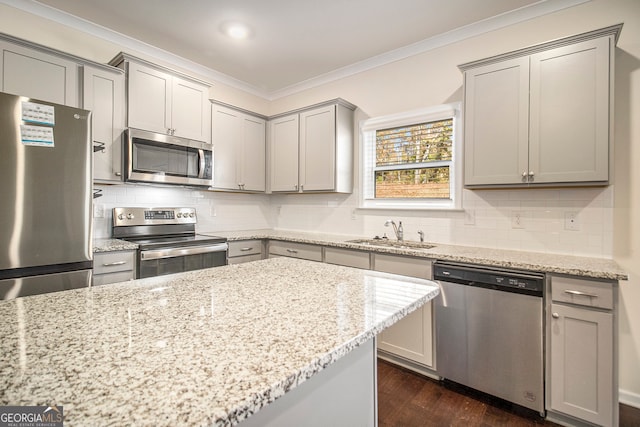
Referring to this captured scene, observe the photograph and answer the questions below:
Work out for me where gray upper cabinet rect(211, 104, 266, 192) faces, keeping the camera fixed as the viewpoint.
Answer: facing the viewer and to the right of the viewer

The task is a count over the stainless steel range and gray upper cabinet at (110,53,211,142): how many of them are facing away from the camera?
0

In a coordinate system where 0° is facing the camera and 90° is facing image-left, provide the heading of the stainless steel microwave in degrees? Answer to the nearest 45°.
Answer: approximately 315°

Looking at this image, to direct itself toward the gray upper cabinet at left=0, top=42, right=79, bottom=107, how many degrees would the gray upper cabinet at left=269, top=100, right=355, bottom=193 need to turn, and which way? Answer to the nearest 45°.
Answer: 0° — it already faces it

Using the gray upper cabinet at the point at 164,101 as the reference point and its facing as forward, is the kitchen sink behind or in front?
in front

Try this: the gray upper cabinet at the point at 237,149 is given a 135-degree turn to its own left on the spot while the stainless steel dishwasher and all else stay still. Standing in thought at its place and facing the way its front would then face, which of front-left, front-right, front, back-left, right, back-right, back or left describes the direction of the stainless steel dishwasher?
back-right

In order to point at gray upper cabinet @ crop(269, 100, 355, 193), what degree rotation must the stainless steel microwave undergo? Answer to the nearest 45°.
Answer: approximately 45° to its left

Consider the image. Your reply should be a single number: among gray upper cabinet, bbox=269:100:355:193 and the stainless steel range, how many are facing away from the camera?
0

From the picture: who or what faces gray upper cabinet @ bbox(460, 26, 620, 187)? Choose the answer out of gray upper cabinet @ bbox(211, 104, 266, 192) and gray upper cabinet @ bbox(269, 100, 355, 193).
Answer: gray upper cabinet @ bbox(211, 104, 266, 192)
